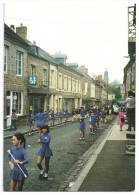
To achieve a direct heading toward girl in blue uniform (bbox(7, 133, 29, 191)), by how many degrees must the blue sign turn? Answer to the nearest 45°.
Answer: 0° — it already faces them

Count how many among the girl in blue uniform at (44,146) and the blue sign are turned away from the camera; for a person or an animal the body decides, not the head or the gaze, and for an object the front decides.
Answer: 0

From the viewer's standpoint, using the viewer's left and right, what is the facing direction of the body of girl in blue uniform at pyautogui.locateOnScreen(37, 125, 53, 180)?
facing the viewer and to the left of the viewer

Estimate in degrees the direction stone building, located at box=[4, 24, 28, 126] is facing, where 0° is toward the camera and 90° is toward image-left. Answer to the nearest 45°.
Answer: approximately 315°

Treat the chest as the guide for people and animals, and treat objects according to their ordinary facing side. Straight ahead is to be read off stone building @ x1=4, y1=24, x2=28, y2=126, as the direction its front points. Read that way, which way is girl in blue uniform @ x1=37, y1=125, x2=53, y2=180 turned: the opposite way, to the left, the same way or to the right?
to the right

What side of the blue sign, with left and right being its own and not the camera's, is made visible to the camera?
front

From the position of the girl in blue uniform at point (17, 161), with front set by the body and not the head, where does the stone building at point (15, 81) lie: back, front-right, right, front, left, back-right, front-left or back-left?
back-right

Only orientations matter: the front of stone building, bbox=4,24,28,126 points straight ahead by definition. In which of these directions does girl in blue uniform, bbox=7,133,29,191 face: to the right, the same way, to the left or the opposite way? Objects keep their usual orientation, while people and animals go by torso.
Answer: to the right

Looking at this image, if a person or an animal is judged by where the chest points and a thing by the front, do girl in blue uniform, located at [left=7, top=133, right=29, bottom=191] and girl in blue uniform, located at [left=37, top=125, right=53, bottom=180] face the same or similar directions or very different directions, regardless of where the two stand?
same or similar directions

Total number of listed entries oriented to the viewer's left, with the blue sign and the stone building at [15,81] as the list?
0

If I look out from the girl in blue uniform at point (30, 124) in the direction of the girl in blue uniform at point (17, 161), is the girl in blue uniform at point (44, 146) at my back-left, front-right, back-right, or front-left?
front-left

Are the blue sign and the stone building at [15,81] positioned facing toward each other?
no

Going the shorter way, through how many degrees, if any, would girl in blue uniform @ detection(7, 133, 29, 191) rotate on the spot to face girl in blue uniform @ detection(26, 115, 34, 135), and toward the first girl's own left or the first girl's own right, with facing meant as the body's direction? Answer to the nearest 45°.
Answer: approximately 135° to the first girl's own right

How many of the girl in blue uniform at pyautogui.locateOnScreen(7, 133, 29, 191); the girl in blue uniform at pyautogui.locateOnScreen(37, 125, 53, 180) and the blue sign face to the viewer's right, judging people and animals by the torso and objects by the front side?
0

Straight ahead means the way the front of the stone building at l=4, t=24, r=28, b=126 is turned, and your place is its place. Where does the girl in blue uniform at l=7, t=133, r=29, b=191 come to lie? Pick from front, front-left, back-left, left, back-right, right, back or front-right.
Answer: front-right

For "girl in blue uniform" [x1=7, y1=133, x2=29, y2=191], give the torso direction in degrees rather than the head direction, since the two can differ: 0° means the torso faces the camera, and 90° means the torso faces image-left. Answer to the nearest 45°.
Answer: approximately 45°
